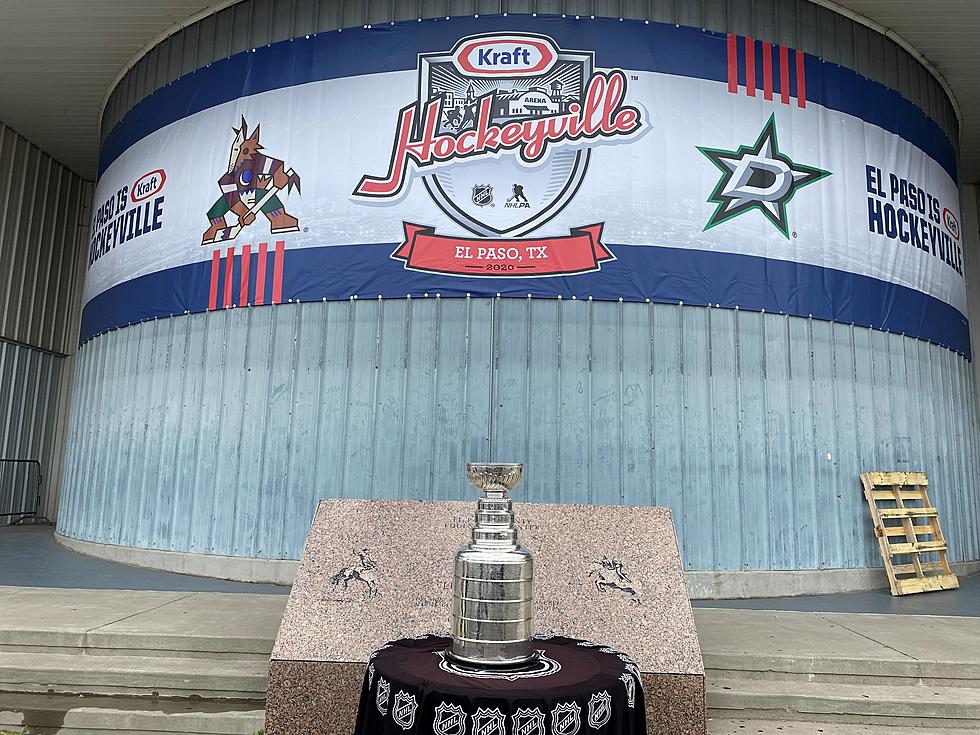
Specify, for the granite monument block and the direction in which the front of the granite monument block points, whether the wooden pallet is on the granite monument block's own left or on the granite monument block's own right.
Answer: on the granite monument block's own left

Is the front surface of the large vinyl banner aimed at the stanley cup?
yes

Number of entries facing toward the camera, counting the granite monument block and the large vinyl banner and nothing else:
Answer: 2

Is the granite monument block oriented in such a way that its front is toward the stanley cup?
yes

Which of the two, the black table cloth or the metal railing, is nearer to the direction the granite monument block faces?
the black table cloth

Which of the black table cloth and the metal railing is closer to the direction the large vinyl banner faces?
the black table cloth

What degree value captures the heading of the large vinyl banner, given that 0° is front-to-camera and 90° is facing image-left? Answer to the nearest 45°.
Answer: approximately 0°
